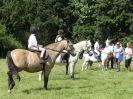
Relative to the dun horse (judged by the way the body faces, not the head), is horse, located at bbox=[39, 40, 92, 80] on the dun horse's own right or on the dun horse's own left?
on the dun horse's own left

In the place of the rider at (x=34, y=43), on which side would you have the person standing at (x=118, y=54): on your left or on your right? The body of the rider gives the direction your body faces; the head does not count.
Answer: on your left

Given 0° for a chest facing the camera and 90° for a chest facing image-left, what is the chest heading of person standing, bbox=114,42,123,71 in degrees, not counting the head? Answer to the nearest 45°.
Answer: approximately 45°

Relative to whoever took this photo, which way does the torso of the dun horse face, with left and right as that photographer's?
facing to the right of the viewer

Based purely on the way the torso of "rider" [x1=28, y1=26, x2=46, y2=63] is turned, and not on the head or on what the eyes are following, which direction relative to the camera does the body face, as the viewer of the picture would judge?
to the viewer's right
